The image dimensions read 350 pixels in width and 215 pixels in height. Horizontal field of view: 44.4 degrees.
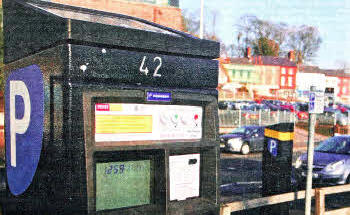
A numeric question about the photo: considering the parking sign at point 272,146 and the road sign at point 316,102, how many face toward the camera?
2

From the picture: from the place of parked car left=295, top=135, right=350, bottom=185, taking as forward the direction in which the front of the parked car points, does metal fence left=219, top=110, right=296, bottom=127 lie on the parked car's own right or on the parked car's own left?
on the parked car's own right

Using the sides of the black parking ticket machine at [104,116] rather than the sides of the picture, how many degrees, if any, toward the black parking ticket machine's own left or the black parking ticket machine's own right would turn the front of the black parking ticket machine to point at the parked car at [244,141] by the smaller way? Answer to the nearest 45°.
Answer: approximately 135° to the black parking ticket machine's own left

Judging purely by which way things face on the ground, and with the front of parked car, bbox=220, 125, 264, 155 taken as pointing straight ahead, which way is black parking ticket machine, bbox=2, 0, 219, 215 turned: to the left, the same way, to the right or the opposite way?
to the left

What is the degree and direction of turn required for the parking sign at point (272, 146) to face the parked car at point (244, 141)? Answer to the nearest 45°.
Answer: approximately 180°

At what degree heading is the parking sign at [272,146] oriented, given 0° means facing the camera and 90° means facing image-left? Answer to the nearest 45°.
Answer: approximately 0°
